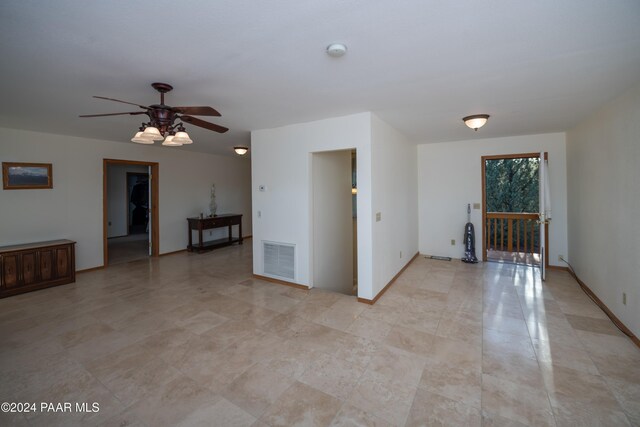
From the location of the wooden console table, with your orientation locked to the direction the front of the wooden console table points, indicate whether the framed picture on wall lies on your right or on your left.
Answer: on your right

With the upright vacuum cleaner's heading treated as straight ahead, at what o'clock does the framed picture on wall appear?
The framed picture on wall is roughly at 2 o'clock from the upright vacuum cleaner.

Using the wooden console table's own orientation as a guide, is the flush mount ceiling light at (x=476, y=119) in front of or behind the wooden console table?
in front

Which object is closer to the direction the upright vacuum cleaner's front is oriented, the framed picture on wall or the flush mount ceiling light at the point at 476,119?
the flush mount ceiling light

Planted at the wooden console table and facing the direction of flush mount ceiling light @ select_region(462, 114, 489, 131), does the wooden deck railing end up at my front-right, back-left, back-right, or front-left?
front-left

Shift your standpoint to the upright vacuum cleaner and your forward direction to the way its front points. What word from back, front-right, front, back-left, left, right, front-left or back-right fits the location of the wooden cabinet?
front-right

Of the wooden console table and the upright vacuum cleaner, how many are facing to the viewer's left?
0

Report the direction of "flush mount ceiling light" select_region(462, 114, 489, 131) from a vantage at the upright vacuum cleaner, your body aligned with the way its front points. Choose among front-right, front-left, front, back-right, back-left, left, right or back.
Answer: front

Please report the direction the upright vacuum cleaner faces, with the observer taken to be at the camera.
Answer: facing the viewer

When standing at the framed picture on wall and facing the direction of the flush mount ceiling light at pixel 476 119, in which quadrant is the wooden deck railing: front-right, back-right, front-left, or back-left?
front-left

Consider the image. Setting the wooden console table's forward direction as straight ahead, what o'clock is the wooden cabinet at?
The wooden cabinet is roughly at 3 o'clock from the wooden console table.
